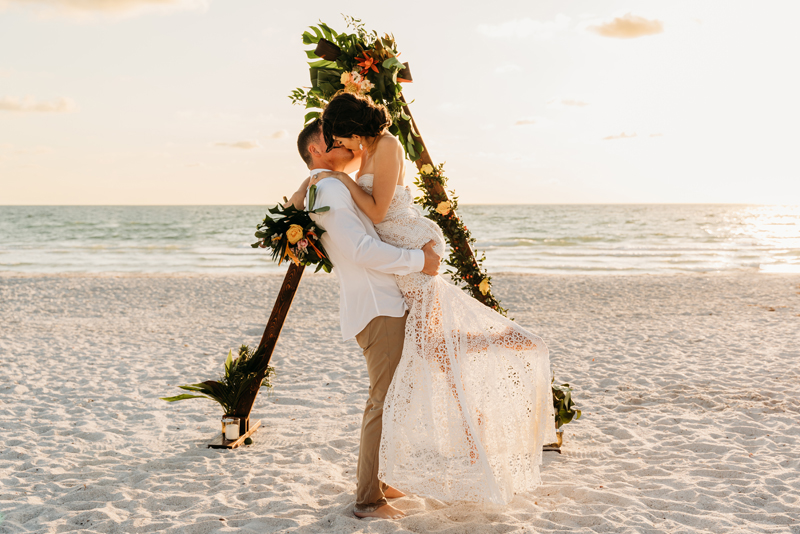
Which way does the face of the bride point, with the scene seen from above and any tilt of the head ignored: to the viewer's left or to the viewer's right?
to the viewer's left

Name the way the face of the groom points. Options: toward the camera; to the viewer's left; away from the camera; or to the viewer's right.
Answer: to the viewer's right

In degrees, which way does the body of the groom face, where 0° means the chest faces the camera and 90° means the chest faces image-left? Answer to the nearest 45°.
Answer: approximately 270°

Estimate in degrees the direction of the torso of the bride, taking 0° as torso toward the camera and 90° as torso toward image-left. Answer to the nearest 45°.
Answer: approximately 90°
